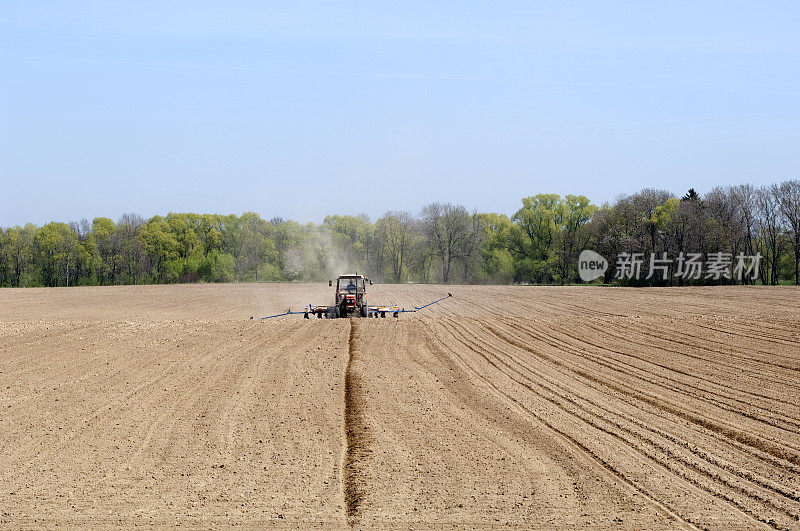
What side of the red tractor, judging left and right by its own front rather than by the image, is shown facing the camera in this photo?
front
